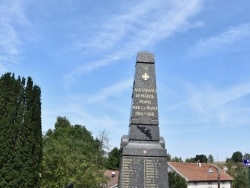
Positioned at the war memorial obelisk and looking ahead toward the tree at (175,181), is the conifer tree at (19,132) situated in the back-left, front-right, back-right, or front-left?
front-left

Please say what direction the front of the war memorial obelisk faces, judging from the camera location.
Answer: facing the viewer

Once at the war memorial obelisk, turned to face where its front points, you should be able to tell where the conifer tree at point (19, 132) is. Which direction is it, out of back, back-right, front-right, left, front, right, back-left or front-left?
back-right

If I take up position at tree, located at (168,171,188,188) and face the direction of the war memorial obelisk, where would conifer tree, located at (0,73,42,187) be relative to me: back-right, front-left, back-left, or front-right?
front-right

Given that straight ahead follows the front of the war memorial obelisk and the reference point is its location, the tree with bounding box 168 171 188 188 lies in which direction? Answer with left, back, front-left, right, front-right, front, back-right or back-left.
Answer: back

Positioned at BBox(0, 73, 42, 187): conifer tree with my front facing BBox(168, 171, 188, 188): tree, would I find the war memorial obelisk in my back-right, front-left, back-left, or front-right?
back-right
